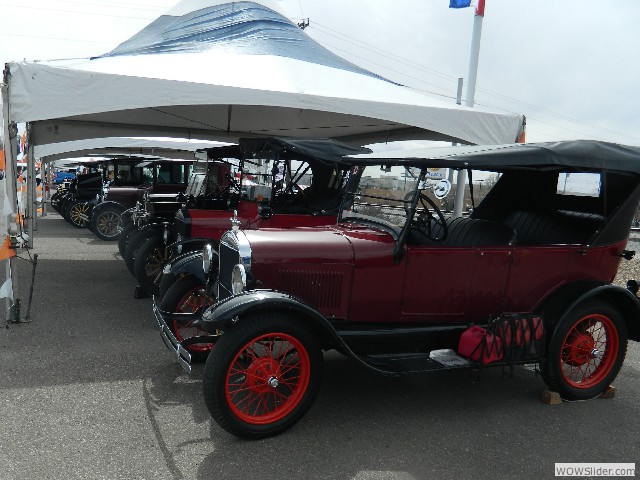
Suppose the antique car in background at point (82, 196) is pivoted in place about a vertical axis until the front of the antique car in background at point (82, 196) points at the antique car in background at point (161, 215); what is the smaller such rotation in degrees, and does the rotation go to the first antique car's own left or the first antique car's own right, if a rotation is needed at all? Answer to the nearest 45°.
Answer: approximately 45° to the first antique car's own left

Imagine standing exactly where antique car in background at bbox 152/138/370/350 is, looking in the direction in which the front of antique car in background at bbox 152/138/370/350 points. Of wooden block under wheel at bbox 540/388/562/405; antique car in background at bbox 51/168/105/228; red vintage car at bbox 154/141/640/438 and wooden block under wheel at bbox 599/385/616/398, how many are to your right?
1

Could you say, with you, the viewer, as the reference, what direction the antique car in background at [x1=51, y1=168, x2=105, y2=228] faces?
facing the viewer and to the left of the viewer

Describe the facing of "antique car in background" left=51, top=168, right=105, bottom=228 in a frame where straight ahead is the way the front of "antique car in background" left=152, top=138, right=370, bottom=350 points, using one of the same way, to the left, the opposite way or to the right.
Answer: the same way

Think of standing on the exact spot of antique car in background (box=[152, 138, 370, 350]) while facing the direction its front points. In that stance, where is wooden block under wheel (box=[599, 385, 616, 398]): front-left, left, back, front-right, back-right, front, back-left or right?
left

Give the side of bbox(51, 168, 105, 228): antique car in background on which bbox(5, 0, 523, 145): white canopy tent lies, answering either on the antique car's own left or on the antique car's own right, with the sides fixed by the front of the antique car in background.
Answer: on the antique car's own left

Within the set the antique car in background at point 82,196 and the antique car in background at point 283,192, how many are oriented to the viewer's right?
0

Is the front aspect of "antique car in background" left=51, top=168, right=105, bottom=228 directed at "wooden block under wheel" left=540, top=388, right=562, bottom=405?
no

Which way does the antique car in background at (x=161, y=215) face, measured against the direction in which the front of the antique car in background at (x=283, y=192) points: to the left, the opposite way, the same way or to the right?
the same way

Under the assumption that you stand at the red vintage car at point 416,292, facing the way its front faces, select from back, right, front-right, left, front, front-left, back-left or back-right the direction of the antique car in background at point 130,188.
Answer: right

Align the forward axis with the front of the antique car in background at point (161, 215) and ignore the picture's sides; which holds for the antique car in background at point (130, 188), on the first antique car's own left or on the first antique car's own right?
on the first antique car's own right

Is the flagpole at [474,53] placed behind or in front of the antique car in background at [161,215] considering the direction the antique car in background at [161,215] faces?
behind

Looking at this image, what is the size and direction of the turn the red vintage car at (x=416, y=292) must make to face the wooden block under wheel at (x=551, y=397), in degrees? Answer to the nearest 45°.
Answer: approximately 135° to its left

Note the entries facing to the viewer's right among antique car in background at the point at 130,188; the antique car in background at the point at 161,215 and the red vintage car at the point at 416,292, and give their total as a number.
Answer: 0

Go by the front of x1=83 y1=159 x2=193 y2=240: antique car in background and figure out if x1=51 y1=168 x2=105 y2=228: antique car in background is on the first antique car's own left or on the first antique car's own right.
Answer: on the first antique car's own right

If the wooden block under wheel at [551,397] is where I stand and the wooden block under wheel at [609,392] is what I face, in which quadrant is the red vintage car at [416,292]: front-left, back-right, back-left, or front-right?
back-left

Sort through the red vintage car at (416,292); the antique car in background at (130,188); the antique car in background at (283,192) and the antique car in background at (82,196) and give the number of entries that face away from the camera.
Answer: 0

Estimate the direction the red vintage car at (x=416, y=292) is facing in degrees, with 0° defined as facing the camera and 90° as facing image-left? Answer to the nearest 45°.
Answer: approximately 45°

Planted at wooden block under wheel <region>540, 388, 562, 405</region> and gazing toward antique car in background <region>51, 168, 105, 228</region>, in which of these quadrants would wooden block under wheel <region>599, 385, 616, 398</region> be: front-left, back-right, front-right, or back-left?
back-right

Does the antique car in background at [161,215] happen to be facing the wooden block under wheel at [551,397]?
no

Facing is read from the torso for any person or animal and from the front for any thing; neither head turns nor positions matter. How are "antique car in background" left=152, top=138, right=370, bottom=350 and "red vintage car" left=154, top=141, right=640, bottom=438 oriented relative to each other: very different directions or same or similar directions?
same or similar directions
